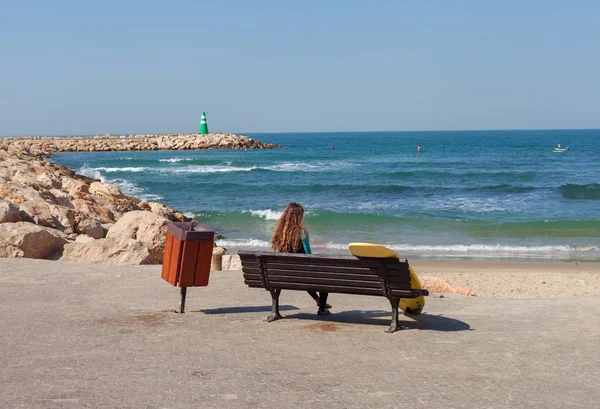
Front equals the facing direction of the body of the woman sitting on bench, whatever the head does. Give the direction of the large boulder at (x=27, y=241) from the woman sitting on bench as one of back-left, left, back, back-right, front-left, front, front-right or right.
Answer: left

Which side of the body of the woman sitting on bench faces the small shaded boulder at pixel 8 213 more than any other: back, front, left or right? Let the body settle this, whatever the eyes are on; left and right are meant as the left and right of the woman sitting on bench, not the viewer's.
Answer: left

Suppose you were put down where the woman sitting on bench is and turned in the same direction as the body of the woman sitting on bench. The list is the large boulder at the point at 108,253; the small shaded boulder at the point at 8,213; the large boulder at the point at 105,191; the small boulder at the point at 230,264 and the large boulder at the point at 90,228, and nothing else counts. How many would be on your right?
0

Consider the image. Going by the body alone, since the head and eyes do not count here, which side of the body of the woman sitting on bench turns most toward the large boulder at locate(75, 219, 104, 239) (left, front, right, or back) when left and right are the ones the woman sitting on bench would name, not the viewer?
left

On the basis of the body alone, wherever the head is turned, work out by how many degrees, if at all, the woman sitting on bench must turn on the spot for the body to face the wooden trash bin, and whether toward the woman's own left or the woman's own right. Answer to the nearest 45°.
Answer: approximately 135° to the woman's own left

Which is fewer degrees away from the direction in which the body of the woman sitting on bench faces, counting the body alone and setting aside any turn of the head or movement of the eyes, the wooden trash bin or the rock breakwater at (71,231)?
the rock breakwater

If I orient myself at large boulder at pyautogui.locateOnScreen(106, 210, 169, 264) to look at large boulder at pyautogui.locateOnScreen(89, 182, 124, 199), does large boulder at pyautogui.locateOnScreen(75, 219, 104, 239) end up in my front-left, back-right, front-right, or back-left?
front-left

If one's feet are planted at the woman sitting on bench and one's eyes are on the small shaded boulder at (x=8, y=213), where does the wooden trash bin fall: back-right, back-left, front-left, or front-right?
front-left

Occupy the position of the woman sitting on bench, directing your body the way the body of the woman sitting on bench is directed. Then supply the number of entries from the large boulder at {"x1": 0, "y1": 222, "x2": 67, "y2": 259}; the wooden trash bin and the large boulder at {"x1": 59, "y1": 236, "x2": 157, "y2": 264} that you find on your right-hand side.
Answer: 0

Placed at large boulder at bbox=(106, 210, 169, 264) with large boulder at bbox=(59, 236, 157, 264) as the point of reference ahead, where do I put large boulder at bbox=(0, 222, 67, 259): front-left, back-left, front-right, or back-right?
front-right

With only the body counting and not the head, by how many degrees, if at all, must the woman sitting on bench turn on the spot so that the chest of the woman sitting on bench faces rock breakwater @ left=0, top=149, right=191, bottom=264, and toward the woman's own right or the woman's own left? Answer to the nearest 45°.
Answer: approximately 90° to the woman's own left

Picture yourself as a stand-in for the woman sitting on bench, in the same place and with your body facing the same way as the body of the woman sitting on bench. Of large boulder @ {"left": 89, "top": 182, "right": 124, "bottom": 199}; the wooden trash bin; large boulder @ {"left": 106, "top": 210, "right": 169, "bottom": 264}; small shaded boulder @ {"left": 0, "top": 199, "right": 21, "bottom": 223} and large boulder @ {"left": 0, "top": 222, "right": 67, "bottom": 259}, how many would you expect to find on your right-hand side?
0

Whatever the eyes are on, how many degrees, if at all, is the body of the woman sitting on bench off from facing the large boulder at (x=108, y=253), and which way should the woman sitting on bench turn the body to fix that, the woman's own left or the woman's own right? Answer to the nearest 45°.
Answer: approximately 90° to the woman's own left

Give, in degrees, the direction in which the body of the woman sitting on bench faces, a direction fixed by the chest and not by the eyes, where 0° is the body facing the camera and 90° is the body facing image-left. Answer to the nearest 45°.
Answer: approximately 225°

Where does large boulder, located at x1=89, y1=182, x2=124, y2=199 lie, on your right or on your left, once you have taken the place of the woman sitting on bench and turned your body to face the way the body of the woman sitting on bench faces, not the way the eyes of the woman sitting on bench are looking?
on your left

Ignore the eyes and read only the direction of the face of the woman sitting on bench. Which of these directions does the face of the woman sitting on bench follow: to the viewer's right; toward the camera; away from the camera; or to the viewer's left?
away from the camera

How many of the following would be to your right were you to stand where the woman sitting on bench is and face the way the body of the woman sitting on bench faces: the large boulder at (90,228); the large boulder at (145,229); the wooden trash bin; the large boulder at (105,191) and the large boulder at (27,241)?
0
